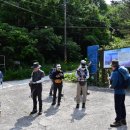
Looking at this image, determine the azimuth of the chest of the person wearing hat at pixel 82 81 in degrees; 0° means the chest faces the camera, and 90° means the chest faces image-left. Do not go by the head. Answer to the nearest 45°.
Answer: approximately 0°

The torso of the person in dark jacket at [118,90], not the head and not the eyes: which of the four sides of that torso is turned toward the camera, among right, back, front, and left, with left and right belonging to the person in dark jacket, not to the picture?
left

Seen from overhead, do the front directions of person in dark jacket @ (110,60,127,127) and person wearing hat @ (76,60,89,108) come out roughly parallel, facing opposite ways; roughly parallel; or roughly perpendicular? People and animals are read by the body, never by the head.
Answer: roughly perpendicular

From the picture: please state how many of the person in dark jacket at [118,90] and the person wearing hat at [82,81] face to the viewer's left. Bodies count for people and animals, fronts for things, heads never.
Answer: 1

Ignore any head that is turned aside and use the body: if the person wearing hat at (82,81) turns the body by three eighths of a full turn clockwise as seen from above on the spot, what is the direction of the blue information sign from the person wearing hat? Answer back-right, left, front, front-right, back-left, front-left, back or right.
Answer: front-right

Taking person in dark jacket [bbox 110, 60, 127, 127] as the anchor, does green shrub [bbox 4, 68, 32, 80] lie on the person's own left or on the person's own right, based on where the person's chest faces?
on the person's own right

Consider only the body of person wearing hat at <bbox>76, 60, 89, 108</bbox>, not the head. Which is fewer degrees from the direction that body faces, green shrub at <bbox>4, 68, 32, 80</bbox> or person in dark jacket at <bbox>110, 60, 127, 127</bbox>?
the person in dark jacket
